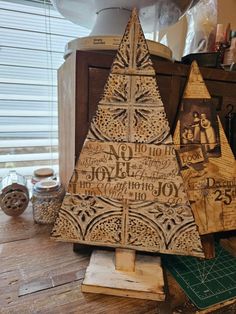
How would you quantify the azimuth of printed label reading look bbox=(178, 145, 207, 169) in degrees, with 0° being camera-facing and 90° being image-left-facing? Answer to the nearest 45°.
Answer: approximately 0°
